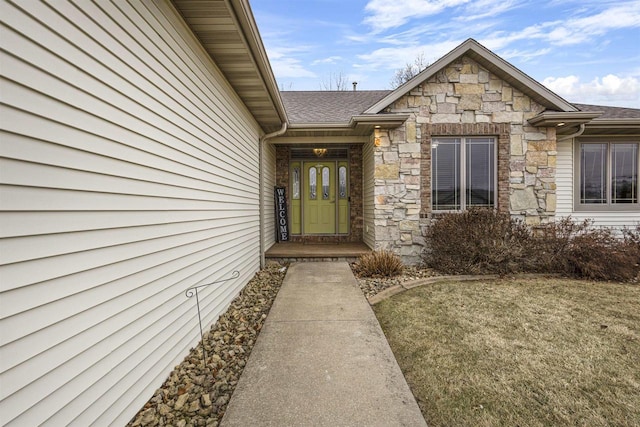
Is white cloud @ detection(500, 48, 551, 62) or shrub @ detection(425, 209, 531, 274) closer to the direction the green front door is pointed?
the shrub

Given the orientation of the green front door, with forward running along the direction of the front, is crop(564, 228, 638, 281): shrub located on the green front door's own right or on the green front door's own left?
on the green front door's own left

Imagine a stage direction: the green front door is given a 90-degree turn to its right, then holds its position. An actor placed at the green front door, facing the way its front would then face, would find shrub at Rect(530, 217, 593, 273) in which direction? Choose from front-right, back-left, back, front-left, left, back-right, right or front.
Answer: back-left

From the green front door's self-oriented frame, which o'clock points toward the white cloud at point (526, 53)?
The white cloud is roughly at 8 o'clock from the green front door.

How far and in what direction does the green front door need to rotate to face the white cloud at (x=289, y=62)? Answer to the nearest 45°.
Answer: approximately 180°

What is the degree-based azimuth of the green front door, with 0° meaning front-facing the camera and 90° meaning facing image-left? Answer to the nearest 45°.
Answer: approximately 0°

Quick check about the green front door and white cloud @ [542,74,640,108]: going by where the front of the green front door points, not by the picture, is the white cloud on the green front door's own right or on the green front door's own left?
on the green front door's own left

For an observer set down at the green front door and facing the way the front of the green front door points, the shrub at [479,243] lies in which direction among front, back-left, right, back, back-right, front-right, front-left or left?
front-left
